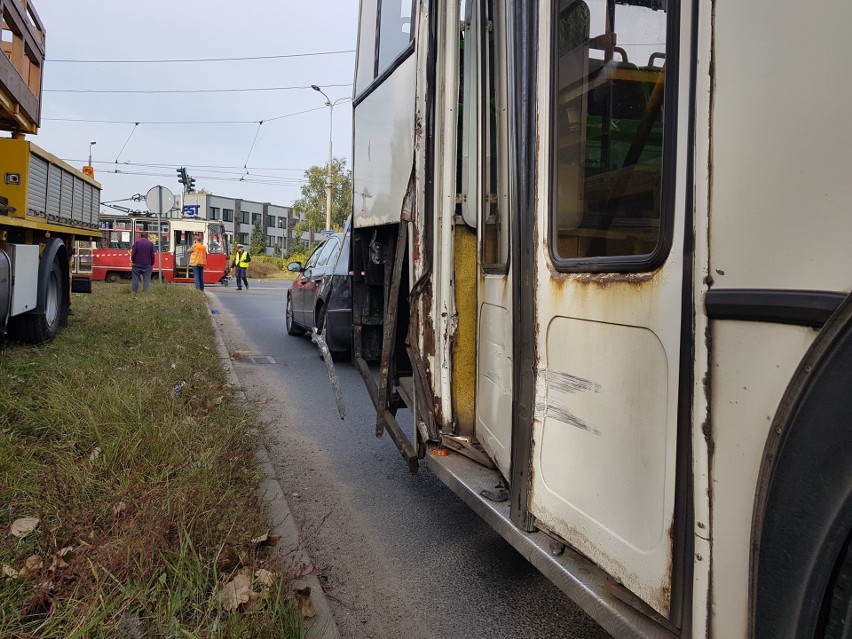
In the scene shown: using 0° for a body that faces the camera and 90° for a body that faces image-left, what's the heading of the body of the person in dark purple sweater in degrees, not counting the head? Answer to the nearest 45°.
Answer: approximately 180°

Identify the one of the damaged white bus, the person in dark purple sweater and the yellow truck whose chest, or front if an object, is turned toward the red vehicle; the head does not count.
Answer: the person in dark purple sweater

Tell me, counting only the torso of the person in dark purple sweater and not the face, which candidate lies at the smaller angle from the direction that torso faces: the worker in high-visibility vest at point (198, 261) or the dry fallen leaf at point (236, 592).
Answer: the worker in high-visibility vest

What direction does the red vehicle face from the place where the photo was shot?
facing to the right of the viewer

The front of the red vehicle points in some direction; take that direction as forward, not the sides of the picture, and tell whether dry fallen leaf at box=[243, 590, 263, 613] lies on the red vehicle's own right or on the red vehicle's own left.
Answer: on the red vehicle's own right

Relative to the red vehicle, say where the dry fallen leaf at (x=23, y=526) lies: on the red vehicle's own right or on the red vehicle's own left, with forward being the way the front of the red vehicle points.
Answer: on the red vehicle's own right
